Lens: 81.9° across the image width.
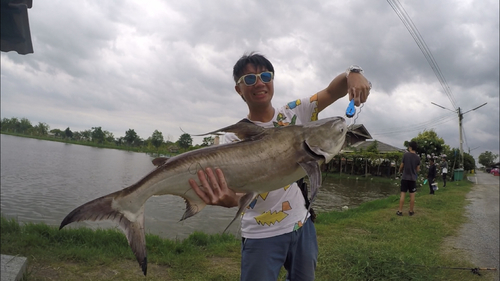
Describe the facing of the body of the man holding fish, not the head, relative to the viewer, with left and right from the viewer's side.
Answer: facing the viewer

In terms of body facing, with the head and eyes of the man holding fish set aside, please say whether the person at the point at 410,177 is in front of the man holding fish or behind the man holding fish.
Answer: behind
